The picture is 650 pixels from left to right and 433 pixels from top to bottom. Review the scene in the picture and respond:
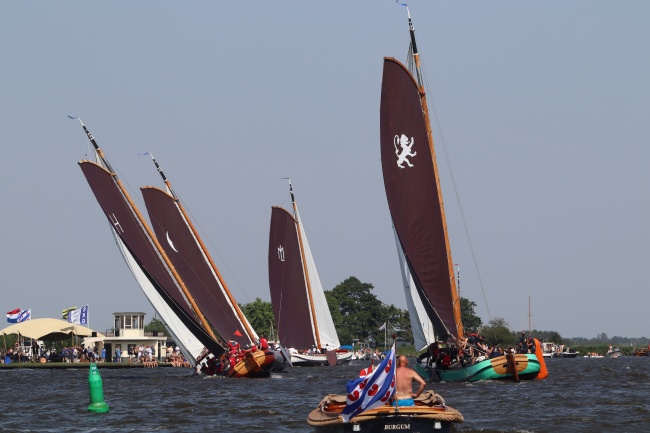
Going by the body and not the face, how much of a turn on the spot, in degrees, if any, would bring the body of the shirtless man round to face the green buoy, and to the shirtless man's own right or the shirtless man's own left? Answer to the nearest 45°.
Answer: approximately 45° to the shirtless man's own left

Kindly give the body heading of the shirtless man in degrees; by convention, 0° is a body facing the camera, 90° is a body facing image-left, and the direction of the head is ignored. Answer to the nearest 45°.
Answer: approximately 180°
